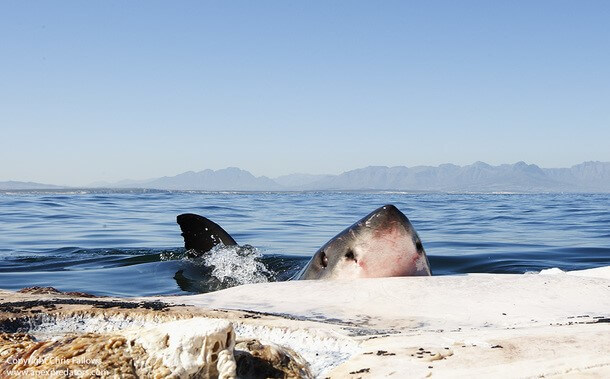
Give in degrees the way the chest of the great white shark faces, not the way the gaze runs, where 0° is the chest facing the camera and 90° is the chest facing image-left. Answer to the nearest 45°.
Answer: approximately 315°

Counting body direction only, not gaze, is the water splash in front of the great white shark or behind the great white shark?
behind
